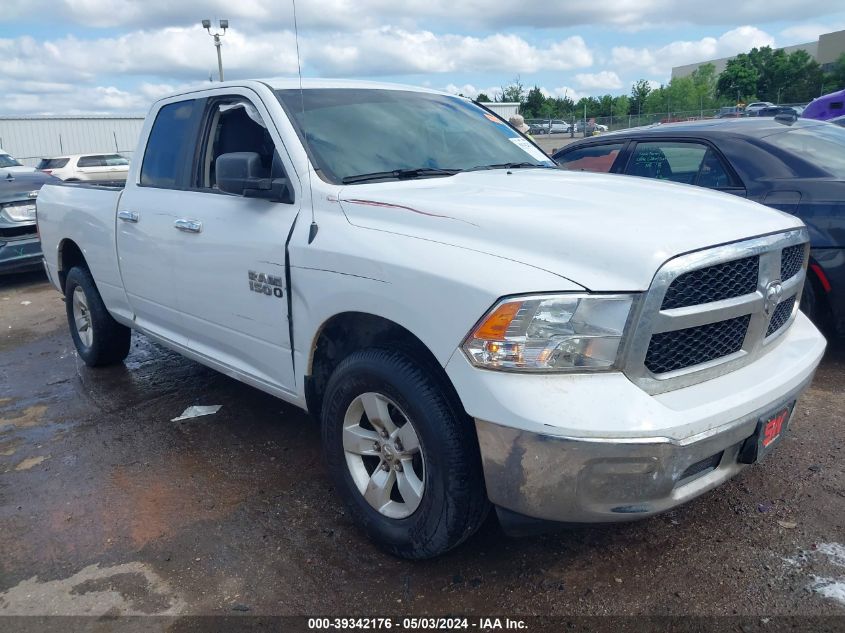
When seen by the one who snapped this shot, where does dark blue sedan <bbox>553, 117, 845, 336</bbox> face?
facing away from the viewer and to the left of the viewer

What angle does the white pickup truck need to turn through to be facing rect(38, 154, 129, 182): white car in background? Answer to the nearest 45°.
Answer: approximately 180°

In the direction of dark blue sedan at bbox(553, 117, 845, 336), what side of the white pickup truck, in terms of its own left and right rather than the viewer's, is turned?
left

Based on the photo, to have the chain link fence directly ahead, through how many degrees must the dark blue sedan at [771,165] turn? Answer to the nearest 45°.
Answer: approximately 45° to its right

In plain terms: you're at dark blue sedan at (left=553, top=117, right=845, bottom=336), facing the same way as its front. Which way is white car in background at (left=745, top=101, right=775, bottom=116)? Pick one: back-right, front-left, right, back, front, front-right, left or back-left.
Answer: front-right

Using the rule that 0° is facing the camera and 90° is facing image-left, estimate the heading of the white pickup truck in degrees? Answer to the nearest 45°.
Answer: approximately 315°

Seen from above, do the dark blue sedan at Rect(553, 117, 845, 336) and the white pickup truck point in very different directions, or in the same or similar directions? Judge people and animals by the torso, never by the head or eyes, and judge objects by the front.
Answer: very different directions

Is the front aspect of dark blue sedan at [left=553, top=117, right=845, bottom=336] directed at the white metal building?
yes

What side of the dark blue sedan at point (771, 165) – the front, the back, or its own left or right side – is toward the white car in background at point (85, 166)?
front
